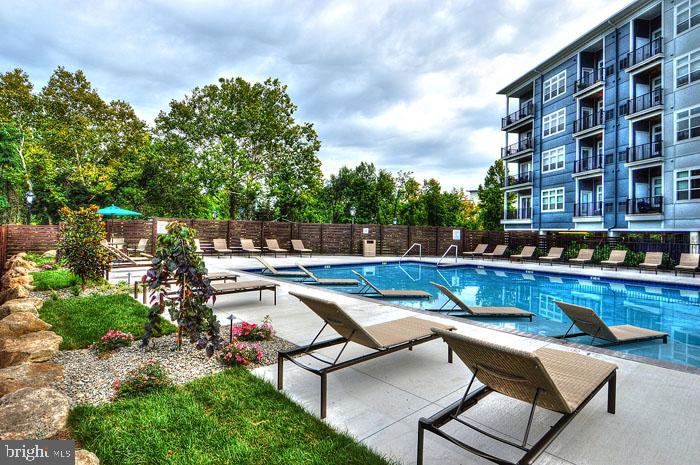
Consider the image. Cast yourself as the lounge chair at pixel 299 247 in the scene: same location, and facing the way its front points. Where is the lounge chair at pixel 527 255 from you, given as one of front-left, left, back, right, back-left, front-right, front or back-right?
front-left

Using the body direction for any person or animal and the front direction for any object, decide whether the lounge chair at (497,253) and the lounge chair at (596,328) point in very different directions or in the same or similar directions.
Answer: very different directions

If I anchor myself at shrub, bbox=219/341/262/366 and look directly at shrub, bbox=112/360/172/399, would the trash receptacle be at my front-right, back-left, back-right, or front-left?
back-right

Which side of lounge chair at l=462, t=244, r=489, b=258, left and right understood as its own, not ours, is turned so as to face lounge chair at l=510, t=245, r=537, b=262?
left

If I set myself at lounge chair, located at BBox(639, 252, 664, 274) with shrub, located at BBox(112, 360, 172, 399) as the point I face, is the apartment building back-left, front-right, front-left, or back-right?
back-right

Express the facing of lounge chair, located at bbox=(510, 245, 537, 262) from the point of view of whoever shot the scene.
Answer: facing the viewer and to the left of the viewer

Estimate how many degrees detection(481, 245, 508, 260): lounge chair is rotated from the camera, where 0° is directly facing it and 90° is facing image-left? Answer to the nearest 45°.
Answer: approximately 45°

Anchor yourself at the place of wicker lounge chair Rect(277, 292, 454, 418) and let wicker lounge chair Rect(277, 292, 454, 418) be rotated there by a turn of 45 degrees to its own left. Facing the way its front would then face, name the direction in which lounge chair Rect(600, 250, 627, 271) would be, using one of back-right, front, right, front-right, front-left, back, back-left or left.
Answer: front-right

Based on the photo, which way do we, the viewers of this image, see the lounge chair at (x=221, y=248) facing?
facing the viewer and to the right of the viewer

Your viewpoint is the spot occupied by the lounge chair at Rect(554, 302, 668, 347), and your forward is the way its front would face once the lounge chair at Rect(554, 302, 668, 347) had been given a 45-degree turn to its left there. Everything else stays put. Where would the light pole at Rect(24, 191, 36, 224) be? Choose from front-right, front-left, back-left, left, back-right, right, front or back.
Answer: left

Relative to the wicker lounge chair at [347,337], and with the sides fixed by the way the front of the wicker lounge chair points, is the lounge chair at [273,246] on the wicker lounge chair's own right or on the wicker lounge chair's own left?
on the wicker lounge chair's own left

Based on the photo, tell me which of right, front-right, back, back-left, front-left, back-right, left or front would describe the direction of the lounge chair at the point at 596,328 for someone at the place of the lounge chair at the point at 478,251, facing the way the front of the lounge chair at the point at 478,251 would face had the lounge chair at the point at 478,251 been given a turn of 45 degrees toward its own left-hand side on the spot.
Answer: front

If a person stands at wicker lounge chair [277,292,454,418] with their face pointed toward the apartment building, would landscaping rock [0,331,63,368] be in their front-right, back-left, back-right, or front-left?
back-left

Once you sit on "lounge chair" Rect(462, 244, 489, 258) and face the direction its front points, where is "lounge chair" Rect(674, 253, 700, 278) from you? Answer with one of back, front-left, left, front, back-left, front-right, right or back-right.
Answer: left
